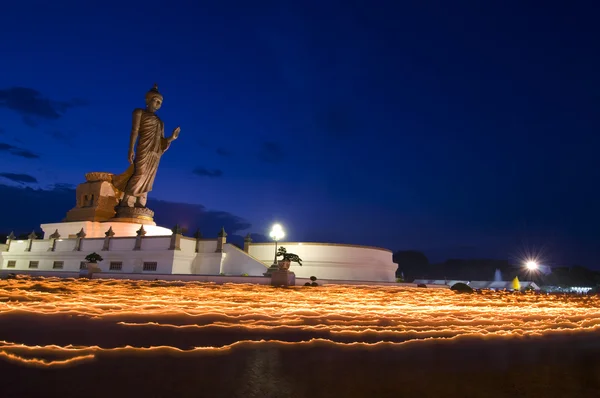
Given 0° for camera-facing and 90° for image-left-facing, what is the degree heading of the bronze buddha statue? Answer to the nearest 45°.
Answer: approximately 315°

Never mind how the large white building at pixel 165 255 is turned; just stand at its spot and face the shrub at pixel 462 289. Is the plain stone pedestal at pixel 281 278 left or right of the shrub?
right
